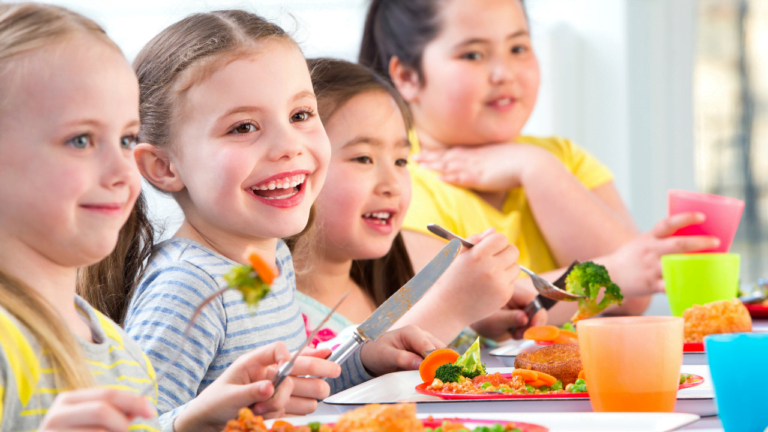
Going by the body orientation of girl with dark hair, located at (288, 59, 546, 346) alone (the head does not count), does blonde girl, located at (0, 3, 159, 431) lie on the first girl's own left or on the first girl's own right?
on the first girl's own right

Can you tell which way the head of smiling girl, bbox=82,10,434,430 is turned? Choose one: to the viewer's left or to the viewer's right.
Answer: to the viewer's right

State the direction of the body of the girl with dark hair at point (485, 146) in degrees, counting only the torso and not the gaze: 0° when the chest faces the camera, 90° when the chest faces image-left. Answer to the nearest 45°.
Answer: approximately 315°

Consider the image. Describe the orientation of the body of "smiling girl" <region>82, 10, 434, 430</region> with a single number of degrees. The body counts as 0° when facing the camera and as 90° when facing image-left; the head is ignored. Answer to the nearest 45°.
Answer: approximately 315°

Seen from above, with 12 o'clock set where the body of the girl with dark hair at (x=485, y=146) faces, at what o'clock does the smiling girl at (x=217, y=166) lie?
The smiling girl is roughly at 2 o'clock from the girl with dark hair.

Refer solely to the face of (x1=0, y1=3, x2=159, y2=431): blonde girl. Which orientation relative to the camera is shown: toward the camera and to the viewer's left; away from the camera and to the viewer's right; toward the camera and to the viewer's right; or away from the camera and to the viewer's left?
toward the camera and to the viewer's right

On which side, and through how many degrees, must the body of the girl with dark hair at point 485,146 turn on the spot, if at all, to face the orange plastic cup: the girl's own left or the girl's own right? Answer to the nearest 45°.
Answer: approximately 45° to the girl's own right
